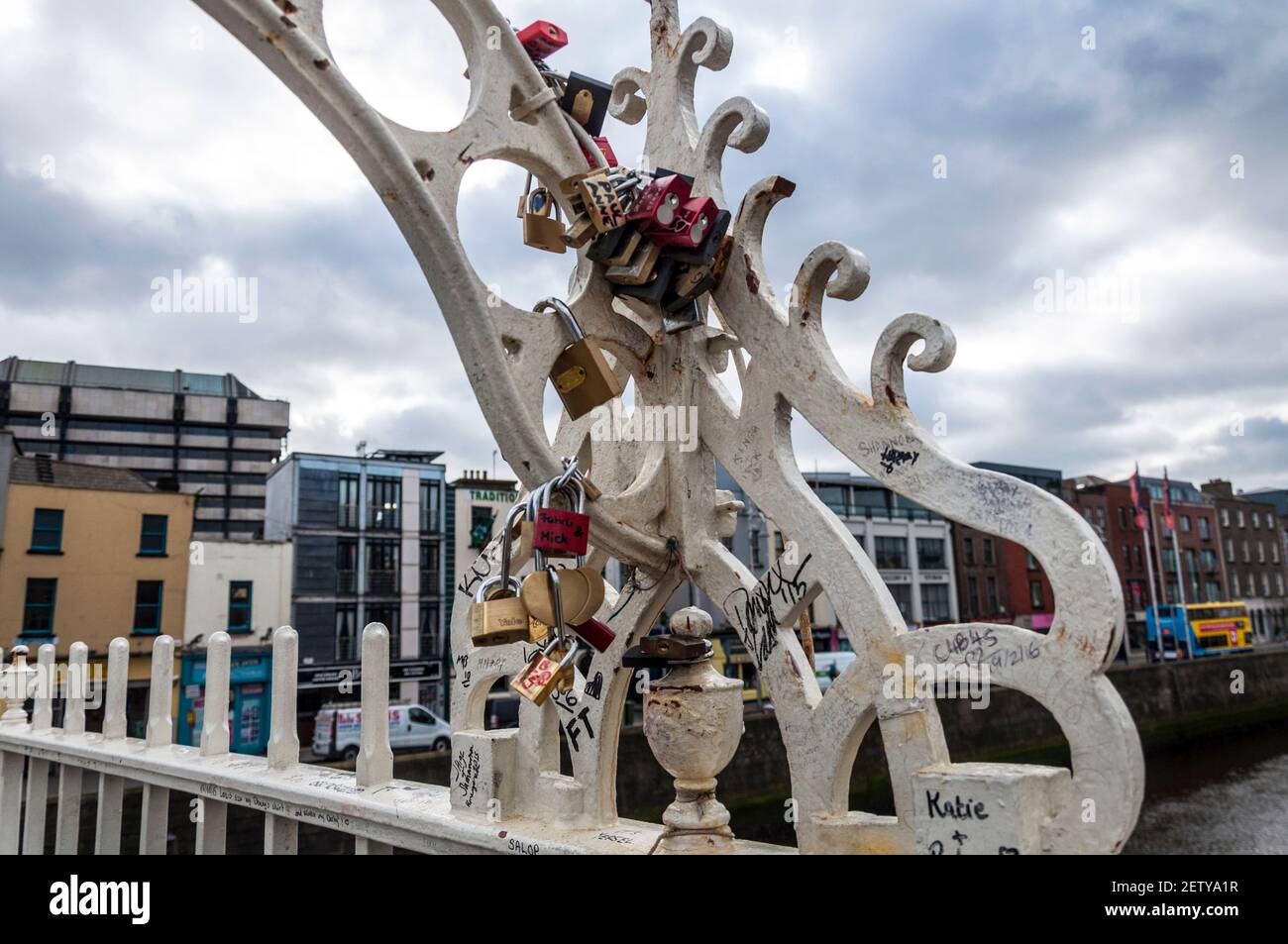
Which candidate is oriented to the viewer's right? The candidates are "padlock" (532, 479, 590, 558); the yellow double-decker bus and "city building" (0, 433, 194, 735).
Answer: the yellow double-decker bus

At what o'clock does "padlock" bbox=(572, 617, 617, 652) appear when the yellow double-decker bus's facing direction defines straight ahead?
The padlock is roughly at 3 o'clock from the yellow double-decker bus.

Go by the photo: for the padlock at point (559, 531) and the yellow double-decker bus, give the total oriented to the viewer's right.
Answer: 1

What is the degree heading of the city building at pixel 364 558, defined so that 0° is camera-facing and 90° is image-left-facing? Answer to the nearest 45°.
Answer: approximately 315°

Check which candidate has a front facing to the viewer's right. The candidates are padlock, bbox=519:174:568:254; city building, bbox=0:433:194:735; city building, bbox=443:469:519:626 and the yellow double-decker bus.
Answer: the yellow double-decker bus

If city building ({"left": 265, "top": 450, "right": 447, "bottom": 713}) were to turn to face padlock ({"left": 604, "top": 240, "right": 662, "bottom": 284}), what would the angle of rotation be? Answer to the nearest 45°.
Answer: approximately 45° to its right

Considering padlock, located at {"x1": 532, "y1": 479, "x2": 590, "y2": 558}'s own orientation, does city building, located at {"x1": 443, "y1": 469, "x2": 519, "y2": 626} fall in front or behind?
behind

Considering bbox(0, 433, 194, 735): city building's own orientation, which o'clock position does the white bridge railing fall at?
The white bridge railing is roughly at 12 o'clock from the city building.

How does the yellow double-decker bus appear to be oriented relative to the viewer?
to the viewer's right

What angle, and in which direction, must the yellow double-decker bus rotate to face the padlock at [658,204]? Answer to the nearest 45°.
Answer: approximately 90° to its right
